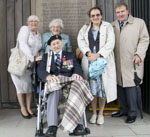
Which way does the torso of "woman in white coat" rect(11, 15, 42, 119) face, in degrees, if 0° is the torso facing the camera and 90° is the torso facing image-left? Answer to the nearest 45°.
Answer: approximately 315°

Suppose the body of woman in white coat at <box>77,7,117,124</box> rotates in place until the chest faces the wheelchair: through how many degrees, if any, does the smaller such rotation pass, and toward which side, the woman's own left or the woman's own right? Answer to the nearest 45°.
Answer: approximately 45° to the woman's own right

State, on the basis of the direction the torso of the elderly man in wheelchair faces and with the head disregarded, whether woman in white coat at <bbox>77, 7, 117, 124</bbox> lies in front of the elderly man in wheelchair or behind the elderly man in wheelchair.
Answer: behind

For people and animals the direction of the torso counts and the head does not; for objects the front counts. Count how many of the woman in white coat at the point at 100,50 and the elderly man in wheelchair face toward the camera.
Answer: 2

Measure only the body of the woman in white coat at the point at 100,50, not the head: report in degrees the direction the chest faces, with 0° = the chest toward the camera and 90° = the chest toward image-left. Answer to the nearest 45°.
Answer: approximately 0°

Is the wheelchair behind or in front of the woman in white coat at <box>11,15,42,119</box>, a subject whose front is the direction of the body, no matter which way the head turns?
in front
